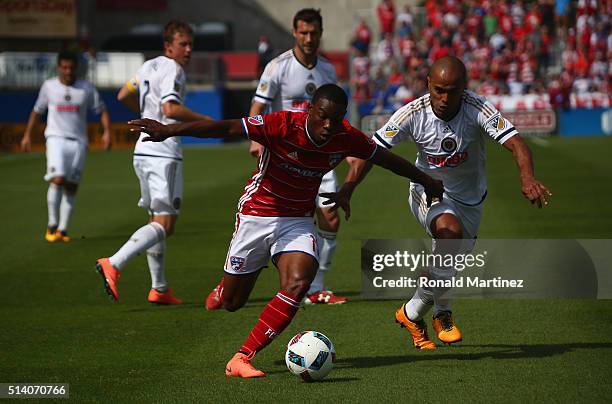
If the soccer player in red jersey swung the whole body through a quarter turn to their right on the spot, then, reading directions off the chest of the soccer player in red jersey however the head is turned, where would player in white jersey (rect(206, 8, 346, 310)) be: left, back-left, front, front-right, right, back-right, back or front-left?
back-right

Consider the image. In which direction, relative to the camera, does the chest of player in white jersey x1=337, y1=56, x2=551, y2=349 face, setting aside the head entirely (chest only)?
toward the camera

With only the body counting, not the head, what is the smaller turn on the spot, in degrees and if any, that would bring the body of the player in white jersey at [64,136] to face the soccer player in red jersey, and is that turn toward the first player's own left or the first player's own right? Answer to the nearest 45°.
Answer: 0° — they already face them

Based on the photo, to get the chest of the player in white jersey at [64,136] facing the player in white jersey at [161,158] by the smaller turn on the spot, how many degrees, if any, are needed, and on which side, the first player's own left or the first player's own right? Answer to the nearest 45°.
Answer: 0° — they already face them

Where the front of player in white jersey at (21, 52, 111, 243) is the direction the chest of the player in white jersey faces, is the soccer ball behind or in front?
in front

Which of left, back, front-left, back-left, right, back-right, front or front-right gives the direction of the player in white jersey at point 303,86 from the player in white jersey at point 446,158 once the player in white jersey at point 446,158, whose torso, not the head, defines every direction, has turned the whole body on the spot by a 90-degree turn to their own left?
back-left

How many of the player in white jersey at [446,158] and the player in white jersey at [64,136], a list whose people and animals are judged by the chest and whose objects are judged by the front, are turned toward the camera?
2

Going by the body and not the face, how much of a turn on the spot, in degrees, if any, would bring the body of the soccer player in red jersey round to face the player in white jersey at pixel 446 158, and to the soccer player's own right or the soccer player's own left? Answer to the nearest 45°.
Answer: approximately 90° to the soccer player's own left
